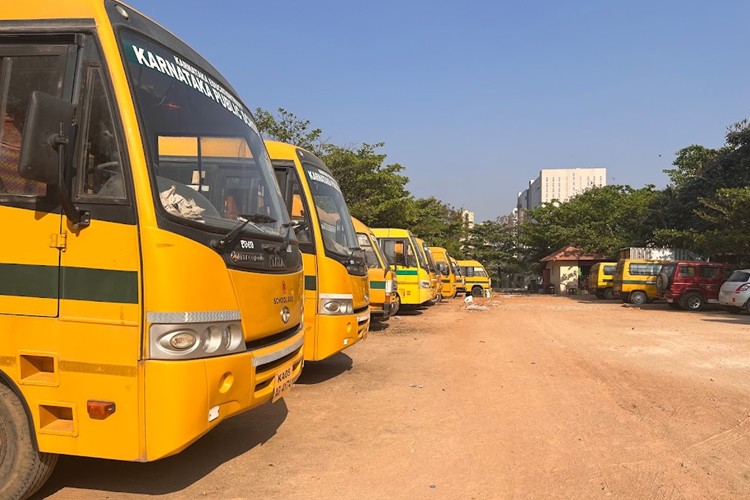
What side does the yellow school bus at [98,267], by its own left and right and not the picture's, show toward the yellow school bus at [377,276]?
left

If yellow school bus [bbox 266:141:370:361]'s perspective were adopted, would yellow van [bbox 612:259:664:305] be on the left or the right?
on its left

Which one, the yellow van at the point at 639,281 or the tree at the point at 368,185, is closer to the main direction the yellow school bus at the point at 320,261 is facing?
the yellow van

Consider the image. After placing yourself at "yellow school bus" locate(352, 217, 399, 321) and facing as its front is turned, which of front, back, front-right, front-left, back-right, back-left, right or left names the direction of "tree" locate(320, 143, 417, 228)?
back-left

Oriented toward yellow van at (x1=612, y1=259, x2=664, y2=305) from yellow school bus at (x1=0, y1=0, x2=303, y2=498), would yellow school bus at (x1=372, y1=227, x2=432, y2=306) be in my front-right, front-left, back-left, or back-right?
front-left

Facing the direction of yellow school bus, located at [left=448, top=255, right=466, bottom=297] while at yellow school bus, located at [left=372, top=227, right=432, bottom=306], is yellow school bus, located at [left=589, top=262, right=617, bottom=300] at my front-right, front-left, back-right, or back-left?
front-right

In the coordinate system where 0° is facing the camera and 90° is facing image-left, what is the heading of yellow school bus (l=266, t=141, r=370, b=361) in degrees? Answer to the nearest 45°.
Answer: approximately 315°

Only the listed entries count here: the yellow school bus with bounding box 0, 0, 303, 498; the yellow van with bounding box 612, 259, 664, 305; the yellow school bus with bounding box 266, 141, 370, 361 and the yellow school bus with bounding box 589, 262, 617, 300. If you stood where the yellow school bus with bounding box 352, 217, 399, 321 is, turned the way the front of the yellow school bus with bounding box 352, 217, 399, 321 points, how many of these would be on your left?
2

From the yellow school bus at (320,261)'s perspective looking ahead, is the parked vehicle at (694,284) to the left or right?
on its left

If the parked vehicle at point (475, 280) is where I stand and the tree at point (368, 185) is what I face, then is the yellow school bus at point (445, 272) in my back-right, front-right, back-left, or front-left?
front-left
